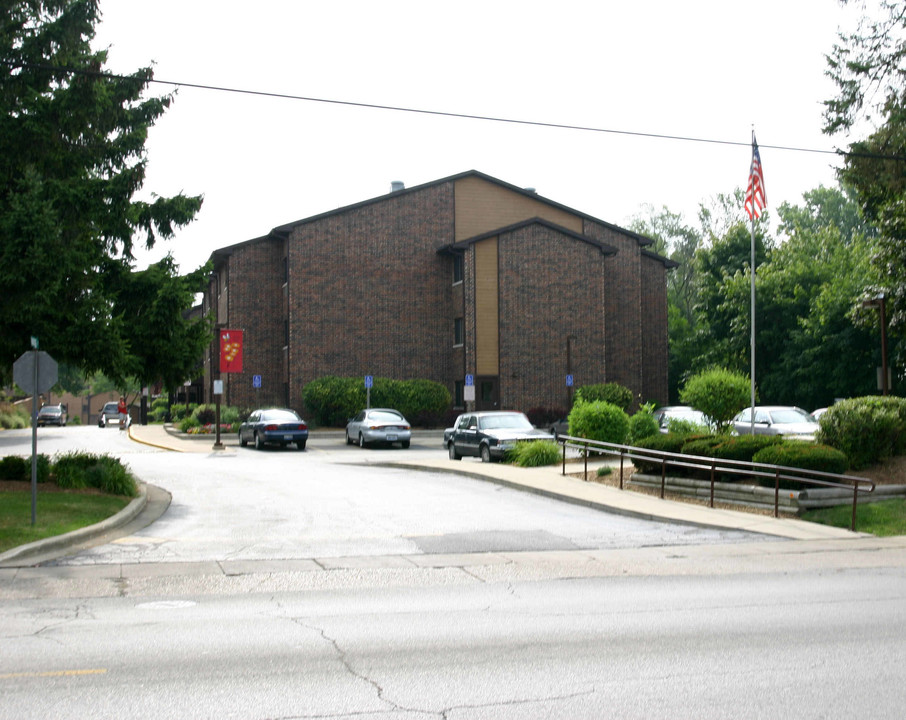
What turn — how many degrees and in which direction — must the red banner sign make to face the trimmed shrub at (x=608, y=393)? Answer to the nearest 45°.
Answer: approximately 90° to its left

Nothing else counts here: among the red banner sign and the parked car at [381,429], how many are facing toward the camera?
1

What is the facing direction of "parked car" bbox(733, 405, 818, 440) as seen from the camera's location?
facing the viewer and to the right of the viewer

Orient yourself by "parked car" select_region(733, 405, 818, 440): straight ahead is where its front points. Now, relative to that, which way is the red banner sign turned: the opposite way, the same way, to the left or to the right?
the same way

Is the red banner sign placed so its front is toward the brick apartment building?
no

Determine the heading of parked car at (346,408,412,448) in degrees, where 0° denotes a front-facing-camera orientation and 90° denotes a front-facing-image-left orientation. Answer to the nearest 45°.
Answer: approximately 135°

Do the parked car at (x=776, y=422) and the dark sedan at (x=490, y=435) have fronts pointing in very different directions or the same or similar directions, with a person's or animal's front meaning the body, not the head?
same or similar directions

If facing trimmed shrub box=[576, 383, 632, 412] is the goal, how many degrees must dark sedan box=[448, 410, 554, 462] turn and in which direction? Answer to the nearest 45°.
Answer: approximately 135° to its left

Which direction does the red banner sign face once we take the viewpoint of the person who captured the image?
facing the viewer

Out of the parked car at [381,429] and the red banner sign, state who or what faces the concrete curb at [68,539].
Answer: the red banner sign

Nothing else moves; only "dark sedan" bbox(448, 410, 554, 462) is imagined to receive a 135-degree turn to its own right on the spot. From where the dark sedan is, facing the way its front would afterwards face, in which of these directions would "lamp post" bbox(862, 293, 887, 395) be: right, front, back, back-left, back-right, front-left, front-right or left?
back
